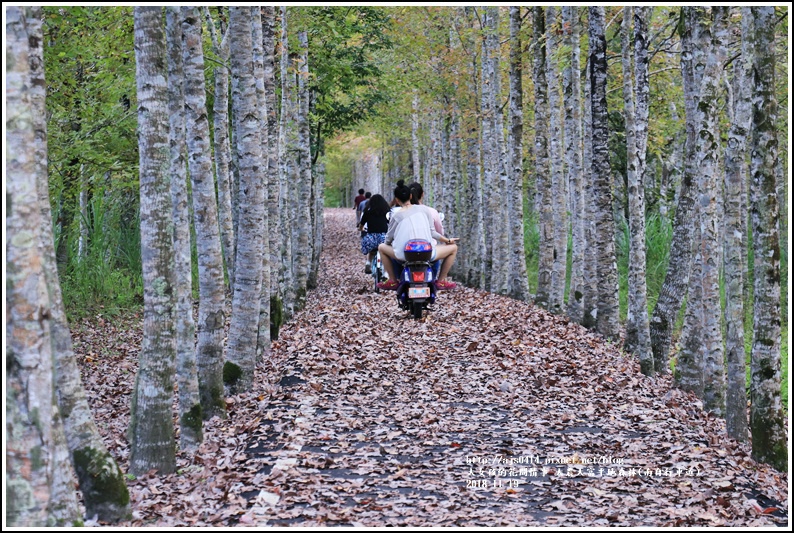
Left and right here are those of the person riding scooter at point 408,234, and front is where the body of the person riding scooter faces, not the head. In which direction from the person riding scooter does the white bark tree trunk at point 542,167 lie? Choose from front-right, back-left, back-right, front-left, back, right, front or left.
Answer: front-right

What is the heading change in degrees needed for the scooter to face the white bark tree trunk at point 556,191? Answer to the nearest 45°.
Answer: approximately 45° to its right

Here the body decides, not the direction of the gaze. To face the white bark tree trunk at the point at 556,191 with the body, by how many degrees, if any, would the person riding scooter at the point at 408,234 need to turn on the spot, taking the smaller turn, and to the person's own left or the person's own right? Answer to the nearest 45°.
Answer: approximately 45° to the person's own right

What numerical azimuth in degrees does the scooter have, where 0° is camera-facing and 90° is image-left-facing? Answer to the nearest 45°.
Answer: approximately 180°

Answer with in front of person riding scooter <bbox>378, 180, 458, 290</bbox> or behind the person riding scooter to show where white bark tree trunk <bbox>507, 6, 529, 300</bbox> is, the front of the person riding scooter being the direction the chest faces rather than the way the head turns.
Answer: in front

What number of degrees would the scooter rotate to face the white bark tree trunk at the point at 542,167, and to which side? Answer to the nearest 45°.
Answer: approximately 45° to its right

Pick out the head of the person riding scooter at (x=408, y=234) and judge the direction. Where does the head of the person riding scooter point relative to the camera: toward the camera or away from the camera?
away from the camera

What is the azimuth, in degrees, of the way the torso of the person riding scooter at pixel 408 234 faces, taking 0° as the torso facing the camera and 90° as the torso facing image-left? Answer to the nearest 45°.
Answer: approximately 180°
